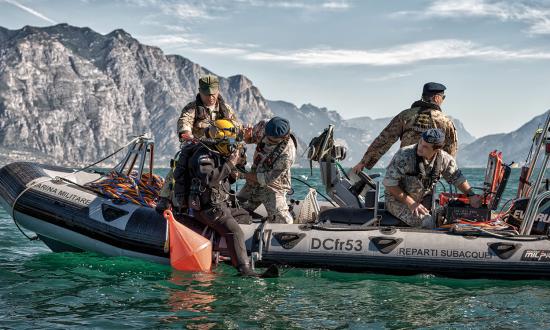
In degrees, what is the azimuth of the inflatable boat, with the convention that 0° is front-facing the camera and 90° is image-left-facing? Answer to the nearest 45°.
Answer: approximately 90°

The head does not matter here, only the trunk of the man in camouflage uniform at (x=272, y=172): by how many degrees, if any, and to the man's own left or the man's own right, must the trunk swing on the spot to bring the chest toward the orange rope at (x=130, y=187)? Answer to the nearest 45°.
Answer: approximately 90° to the man's own right

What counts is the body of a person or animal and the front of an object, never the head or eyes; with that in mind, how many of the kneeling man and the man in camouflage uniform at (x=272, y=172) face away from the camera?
0

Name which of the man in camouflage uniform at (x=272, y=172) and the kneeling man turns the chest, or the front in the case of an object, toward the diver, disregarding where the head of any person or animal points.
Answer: the man in camouflage uniform

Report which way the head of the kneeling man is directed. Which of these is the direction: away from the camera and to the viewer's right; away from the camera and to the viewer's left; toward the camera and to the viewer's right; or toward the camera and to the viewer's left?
toward the camera and to the viewer's left

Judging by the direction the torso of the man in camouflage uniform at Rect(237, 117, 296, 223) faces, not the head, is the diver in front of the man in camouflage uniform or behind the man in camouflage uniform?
in front
